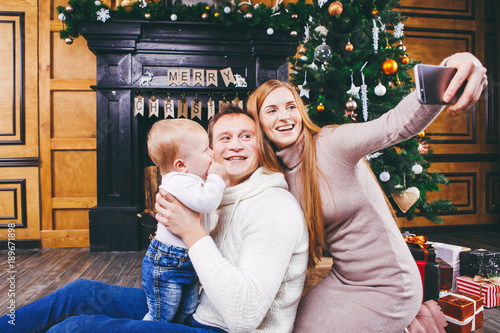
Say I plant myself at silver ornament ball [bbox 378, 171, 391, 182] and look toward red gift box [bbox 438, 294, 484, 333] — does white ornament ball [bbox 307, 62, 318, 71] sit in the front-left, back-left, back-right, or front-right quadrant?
back-right

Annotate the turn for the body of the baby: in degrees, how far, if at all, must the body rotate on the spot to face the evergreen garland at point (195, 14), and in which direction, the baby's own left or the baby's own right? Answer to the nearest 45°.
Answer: approximately 90° to the baby's own left

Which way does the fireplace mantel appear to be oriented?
toward the camera

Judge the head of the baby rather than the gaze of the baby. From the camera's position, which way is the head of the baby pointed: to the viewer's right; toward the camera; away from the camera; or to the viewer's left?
to the viewer's right

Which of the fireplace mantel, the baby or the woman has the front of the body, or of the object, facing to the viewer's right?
the baby

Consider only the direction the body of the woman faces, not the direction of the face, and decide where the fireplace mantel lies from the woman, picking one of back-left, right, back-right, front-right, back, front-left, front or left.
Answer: right

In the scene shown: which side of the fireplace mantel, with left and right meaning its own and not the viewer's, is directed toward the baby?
front

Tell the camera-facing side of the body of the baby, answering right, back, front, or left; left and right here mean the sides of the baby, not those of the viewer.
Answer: right

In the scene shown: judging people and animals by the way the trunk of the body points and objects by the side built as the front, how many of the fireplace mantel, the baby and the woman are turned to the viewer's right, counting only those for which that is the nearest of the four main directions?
1

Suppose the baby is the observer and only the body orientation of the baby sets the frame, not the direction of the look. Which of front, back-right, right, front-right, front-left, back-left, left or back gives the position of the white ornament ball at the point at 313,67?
front-left

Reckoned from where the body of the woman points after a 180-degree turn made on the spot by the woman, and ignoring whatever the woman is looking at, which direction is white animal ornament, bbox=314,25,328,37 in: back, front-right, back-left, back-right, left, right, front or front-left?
front-left

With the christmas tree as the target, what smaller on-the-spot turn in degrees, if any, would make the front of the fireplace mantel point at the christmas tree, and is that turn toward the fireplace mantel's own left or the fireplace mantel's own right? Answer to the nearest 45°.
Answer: approximately 45° to the fireplace mantel's own left

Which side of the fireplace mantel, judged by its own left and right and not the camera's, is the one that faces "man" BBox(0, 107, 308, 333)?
front

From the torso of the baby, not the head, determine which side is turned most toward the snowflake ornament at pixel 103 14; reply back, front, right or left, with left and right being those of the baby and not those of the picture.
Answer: left

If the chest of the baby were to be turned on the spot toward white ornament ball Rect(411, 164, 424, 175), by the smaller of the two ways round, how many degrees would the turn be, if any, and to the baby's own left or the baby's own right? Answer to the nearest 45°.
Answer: approximately 45° to the baby's own left

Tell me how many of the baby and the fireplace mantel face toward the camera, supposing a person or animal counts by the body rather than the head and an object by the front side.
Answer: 1
